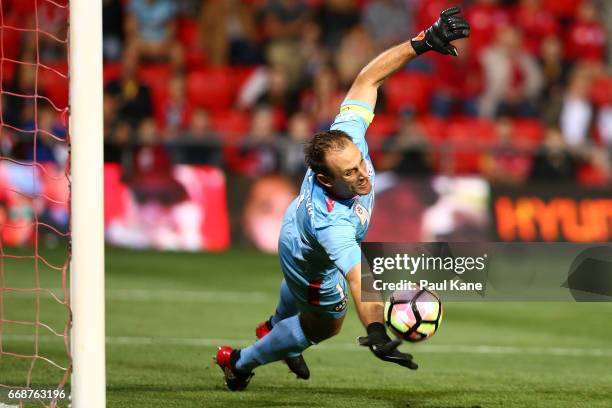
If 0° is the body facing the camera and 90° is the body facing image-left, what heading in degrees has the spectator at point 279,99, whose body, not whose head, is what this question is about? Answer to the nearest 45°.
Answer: approximately 0°

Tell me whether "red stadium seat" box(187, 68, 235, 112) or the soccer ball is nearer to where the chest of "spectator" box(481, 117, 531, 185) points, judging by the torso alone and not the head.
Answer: the soccer ball

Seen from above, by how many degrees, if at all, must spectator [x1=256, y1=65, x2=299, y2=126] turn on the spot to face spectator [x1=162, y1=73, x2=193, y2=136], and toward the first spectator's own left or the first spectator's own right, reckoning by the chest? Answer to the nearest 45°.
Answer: approximately 90° to the first spectator's own right

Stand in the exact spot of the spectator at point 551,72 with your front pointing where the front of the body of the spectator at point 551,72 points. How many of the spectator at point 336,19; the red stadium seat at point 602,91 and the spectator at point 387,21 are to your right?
2

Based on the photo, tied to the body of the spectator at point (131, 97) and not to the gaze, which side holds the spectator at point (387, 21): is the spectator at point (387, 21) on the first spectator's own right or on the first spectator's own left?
on the first spectator's own left

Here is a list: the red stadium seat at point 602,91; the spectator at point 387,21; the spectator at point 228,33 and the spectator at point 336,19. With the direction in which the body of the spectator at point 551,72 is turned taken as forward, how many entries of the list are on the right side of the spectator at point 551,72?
3
